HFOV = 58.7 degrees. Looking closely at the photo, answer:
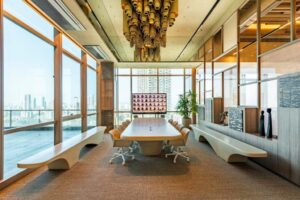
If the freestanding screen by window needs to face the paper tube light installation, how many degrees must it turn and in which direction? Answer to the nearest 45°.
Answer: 0° — it already faces it

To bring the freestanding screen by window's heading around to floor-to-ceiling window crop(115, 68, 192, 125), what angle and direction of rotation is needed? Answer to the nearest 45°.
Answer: approximately 180°

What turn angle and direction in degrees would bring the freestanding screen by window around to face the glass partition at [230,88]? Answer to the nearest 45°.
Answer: approximately 45° to its left

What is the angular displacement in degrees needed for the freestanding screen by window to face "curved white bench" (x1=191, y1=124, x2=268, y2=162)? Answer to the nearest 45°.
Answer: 0° — it already faces it

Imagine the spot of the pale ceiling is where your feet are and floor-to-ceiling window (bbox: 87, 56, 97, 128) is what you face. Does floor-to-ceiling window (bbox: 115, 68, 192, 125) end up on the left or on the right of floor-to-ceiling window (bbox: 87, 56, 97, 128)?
right

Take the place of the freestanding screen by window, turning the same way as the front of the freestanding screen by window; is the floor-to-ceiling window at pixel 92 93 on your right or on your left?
on your right

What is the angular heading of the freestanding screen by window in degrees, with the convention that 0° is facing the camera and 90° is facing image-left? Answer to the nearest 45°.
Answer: approximately 0°

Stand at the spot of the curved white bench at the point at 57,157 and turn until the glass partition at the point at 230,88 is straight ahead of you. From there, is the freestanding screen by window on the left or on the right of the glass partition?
left

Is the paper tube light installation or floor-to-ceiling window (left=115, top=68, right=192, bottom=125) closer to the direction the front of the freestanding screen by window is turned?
the paper tube light installation

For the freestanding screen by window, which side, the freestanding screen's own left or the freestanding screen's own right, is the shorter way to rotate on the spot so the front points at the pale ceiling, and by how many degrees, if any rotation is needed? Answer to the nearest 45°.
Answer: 0° — it already faces it
